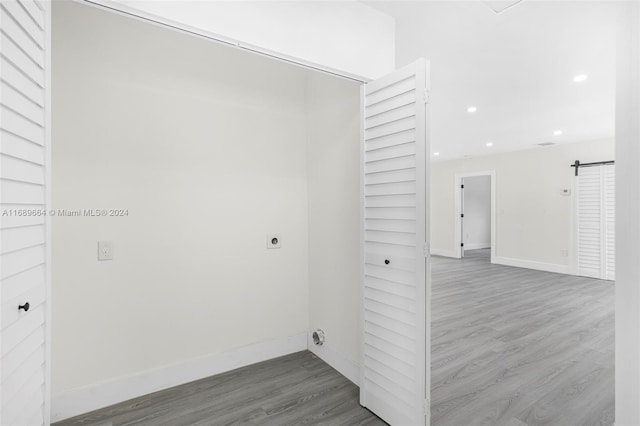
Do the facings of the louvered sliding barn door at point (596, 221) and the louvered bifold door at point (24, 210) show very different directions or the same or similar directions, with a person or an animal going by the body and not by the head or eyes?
very different directions

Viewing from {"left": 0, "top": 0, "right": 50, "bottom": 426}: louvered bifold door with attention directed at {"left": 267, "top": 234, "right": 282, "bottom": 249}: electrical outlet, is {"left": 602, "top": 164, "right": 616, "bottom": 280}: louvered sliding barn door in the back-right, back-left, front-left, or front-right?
front-right

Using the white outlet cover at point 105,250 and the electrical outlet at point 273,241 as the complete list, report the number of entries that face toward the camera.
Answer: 2

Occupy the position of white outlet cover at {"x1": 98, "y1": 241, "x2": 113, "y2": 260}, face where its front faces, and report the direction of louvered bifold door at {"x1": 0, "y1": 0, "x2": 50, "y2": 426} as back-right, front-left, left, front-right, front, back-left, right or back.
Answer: front

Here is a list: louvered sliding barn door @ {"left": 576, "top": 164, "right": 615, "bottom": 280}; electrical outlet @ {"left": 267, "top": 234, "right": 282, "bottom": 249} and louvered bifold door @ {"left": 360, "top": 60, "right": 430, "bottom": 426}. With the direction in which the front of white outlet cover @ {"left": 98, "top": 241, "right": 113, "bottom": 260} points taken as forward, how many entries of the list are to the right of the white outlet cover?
0

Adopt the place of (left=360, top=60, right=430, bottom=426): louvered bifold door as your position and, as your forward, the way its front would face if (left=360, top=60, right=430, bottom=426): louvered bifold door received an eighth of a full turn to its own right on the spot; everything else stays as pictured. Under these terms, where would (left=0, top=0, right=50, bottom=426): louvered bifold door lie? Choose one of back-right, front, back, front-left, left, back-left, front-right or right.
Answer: front-left

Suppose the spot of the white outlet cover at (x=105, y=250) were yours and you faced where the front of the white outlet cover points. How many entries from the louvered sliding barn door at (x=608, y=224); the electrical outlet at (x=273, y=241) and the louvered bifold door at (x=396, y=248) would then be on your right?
0

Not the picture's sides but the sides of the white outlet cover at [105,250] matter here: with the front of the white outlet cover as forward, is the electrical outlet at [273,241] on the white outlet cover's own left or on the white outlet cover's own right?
on the white outlet cover's own left

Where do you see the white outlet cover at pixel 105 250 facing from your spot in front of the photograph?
facing the viewer

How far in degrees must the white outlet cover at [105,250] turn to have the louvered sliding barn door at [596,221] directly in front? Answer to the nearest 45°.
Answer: approximately 90° to its left

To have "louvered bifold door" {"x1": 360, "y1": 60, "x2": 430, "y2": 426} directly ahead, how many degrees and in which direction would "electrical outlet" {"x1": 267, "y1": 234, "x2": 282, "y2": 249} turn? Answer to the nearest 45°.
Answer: approximately 45° to its left

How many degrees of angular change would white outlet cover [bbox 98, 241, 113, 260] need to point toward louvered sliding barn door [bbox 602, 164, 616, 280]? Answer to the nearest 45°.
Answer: approximately 90° to its left

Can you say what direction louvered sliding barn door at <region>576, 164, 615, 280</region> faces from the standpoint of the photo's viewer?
facing the viewer and to the left of the viewer

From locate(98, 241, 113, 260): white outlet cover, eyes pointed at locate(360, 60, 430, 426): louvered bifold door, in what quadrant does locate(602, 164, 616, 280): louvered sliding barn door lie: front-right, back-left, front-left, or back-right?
front-left

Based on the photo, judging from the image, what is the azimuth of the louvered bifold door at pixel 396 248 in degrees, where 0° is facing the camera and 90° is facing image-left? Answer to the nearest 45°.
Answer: approximately 45°
